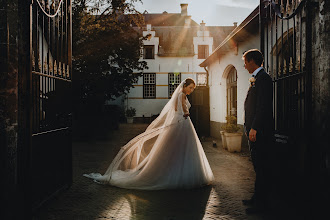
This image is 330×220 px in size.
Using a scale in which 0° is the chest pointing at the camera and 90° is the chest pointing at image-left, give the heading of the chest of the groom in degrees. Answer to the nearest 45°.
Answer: approximately 90°

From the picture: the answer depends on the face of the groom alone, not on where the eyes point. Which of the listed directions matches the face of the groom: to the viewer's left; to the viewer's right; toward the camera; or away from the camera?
to the viewer's left

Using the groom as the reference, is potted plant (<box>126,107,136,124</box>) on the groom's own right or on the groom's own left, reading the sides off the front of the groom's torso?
on the groom's own right

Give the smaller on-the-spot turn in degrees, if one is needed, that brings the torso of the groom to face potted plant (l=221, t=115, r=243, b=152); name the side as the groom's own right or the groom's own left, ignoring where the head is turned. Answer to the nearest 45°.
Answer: approximately 90° to the groom's own right
